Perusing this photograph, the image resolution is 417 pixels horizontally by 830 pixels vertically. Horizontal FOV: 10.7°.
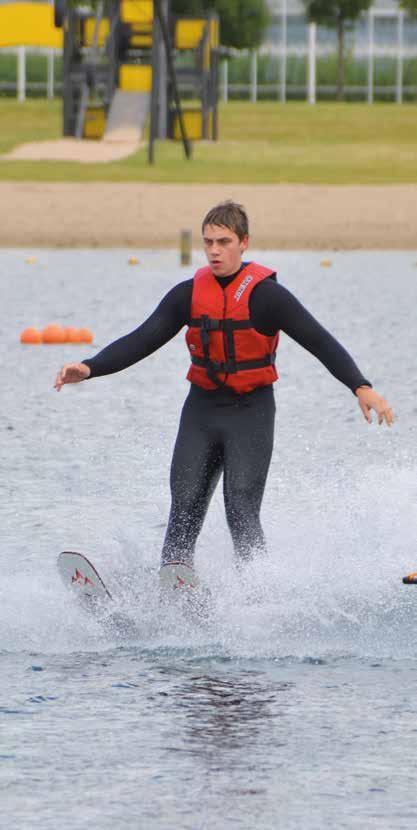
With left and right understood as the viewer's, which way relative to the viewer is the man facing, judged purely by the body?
facing the viewer and to the left of the viewer

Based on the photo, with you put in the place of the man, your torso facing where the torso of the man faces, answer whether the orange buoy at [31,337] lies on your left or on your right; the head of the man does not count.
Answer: on your right

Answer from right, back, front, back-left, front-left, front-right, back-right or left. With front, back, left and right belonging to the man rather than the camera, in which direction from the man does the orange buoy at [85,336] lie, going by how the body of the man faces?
back-right

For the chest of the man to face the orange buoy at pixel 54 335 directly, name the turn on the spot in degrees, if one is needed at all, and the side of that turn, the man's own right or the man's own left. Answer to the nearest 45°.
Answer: approximately 135° to the man's own right

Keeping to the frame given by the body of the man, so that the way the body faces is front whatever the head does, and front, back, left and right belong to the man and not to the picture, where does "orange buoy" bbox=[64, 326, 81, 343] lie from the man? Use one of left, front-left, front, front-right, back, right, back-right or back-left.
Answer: back-right
